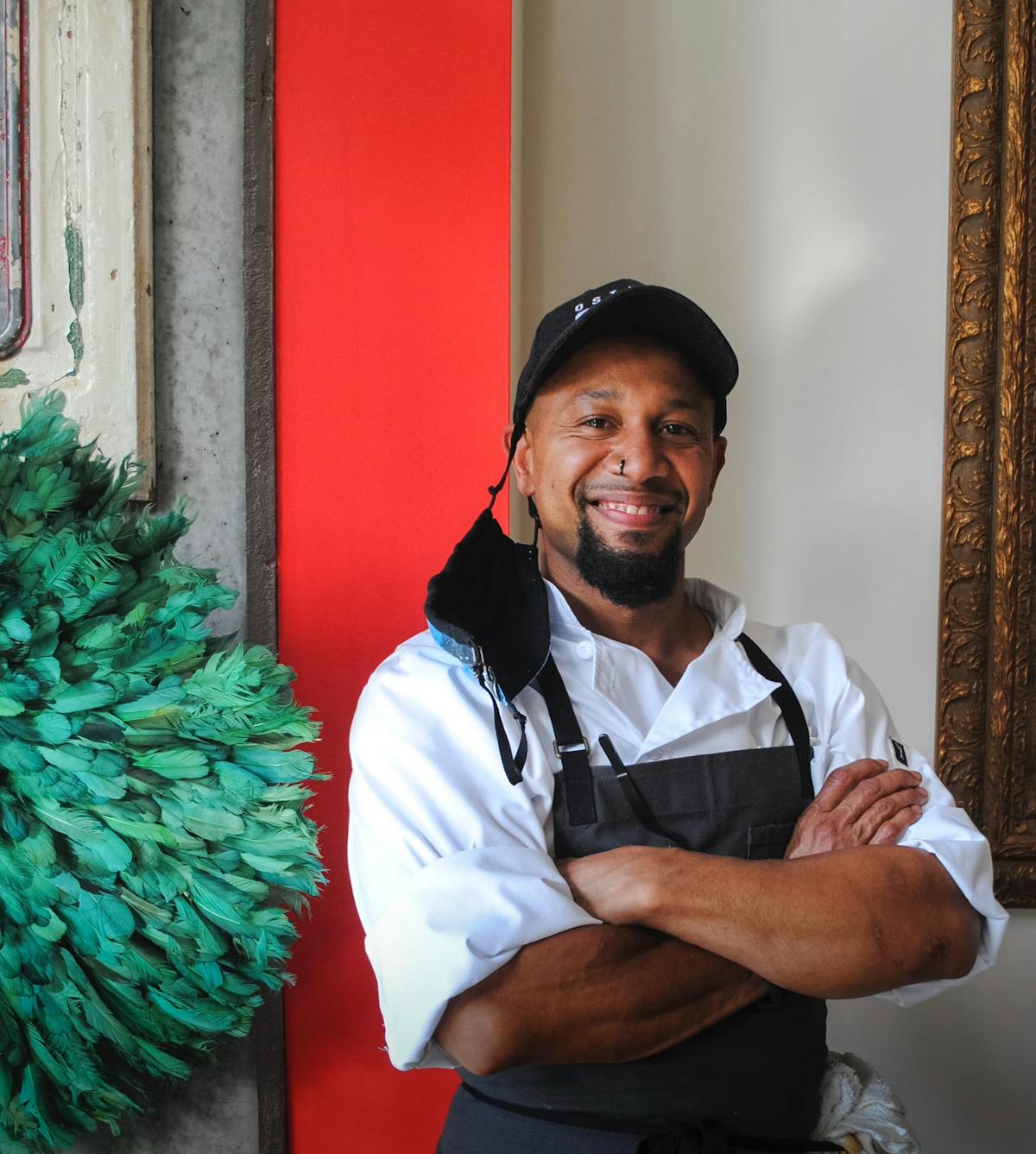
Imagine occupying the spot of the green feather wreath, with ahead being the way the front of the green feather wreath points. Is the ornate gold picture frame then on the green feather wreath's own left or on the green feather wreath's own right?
on the green feather wreath's own left

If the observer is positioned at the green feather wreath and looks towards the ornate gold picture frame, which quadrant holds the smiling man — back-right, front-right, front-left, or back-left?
front-right

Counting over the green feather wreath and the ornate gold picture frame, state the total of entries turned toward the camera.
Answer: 2

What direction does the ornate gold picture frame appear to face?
toward the camera

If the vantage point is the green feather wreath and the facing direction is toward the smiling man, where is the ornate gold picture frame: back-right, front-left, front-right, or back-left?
front-left

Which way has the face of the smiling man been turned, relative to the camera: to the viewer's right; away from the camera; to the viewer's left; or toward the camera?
toward the camera

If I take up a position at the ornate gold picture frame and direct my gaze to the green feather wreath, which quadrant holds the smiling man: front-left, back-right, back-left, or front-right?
front-left

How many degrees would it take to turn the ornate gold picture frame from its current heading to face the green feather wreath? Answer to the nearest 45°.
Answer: approximately 45° to its right

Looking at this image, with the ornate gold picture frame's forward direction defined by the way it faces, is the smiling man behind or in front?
in front

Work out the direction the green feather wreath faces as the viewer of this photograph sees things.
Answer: facing the viewer
